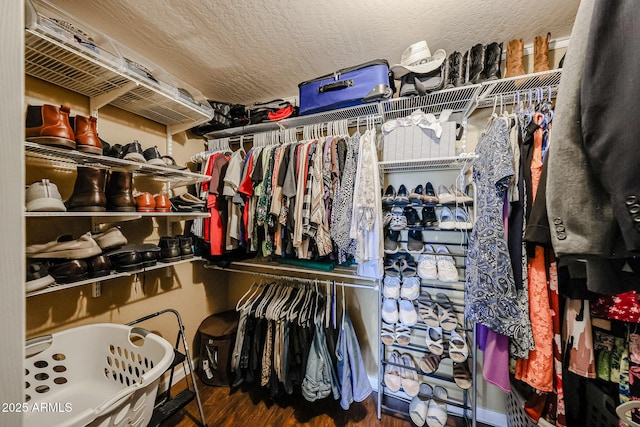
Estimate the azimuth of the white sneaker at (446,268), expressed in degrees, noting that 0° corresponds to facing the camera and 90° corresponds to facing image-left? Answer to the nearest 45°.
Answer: approximately 0°

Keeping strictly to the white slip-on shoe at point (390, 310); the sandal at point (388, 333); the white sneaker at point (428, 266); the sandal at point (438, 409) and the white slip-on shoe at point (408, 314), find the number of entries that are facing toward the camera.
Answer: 5

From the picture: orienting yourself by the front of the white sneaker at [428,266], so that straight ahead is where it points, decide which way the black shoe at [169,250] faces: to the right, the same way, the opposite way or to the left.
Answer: to the left

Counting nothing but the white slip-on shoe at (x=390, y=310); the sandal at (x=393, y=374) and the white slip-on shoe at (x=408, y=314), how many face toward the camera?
3

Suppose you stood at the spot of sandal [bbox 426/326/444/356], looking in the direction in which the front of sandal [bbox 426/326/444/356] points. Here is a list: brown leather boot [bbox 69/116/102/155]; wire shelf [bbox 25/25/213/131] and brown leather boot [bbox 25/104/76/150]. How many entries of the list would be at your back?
0

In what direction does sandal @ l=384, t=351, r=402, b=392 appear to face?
toward the camera

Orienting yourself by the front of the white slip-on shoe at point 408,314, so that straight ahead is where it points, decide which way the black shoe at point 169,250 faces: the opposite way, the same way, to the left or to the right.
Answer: to the left

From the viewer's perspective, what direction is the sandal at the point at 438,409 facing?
toward the camera

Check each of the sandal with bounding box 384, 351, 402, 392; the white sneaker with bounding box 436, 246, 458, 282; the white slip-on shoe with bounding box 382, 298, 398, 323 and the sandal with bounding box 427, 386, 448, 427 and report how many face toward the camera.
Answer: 4

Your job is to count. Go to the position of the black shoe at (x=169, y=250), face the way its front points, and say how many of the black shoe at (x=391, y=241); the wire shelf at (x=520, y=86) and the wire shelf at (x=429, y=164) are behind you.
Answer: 0

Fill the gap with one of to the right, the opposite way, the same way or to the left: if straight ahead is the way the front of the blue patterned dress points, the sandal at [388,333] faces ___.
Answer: to the left

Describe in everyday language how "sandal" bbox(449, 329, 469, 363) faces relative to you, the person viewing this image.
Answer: facing the viewer

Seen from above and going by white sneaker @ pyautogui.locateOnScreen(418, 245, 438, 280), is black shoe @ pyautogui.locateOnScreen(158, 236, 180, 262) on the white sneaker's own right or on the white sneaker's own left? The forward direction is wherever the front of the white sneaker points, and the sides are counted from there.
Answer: on the white sneaker's own right

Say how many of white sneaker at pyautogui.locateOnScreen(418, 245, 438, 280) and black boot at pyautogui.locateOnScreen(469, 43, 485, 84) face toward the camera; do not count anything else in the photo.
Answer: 2
